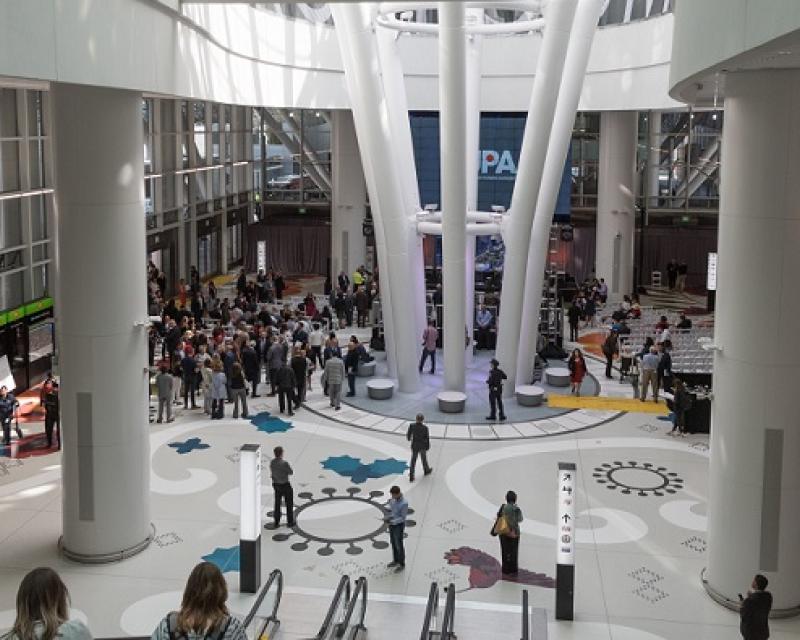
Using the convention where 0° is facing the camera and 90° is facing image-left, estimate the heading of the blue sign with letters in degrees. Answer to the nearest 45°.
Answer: approximately 0°

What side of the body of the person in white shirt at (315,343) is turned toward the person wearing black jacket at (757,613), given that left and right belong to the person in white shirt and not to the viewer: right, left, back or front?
back

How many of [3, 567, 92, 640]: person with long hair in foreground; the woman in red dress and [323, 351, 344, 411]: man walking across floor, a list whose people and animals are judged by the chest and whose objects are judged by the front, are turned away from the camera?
2

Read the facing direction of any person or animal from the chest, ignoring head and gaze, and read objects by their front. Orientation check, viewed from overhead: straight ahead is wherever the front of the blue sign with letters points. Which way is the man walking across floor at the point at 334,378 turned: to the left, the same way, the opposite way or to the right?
the opposite way

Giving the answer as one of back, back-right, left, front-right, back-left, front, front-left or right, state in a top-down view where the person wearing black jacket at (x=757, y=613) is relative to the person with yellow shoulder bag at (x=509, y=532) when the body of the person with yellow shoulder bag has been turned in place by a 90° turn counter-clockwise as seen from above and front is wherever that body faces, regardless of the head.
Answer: back-left

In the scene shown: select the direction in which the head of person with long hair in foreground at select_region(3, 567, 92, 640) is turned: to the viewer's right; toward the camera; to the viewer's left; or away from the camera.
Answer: away from the camera

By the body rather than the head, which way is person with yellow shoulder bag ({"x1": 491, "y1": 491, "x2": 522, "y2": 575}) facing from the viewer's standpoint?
away from the camera

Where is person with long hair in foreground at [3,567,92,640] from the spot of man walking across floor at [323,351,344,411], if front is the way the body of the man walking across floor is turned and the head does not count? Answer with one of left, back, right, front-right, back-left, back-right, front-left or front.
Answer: back

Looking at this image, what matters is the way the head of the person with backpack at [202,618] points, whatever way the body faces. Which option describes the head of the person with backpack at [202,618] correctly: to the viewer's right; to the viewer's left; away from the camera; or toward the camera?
away from the camera

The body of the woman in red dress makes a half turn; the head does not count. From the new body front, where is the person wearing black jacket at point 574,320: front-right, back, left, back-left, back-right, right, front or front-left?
front

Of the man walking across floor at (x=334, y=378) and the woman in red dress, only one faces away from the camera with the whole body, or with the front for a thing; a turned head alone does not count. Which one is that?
the man walking across floor

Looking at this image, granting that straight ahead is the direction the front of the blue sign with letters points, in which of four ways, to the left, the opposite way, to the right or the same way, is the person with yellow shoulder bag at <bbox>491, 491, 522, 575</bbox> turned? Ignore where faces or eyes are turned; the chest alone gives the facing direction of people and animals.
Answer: the opposite way

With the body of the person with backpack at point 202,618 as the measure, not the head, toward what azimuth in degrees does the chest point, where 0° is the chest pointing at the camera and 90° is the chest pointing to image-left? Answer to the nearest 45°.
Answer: approximately 180°

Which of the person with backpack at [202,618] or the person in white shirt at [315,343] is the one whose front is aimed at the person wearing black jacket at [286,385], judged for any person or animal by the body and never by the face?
the person with backpack

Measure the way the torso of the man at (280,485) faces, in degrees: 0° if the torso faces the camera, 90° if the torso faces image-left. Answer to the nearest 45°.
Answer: approximately 180°

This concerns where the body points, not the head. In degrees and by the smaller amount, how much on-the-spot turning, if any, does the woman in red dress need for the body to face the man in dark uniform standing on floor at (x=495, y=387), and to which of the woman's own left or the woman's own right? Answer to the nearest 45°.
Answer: approximately 45° to the woman's own right
